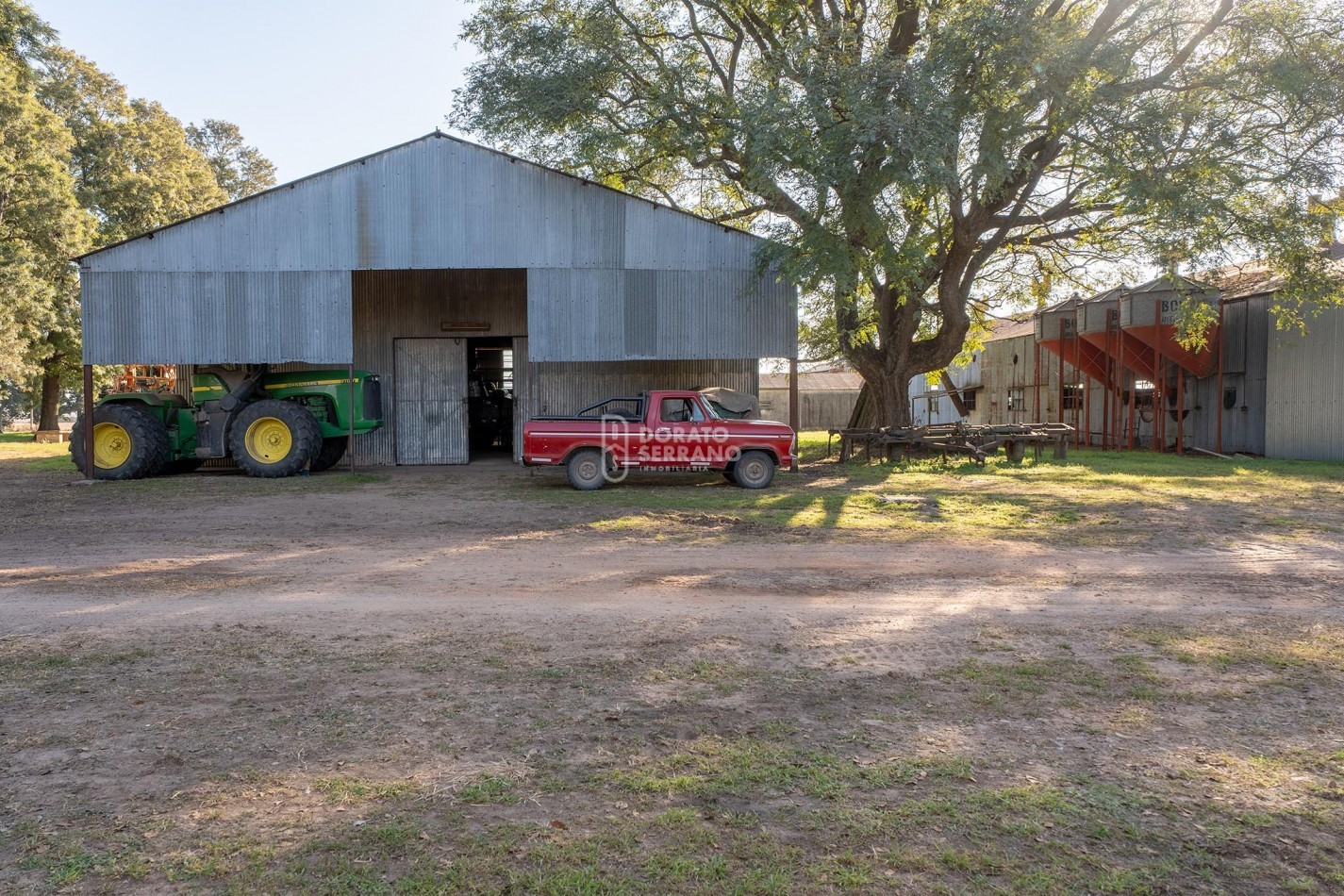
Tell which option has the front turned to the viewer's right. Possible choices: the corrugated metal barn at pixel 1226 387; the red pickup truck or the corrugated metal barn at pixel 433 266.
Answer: the red pickup truck

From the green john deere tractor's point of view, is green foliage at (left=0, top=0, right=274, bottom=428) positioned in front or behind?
behind

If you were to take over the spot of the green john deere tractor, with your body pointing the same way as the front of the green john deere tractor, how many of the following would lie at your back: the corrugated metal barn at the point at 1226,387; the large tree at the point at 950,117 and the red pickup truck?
0

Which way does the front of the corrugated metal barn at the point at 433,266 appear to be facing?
toward the camera

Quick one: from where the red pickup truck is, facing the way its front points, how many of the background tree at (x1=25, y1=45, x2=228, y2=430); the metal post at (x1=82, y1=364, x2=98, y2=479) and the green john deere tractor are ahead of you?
0

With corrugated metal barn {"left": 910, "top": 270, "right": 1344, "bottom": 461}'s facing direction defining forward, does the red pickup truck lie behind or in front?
in front

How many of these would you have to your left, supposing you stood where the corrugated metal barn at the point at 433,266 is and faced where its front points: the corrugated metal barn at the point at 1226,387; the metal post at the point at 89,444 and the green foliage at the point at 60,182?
1

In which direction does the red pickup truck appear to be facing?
to the viewer's right

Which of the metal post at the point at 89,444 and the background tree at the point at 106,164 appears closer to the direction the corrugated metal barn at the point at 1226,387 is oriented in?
the metal post

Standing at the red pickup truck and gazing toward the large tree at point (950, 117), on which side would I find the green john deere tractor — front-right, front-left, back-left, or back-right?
back-left

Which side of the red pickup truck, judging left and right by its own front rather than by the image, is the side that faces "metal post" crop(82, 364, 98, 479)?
back

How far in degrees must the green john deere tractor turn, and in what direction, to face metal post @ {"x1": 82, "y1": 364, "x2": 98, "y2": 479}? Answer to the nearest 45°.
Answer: approximately 135° to its right

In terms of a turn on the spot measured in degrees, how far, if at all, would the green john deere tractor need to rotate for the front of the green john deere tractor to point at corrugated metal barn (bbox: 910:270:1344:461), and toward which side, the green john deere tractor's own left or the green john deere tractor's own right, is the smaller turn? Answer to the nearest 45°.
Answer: approximately 45° to the green john deere tractor's own left

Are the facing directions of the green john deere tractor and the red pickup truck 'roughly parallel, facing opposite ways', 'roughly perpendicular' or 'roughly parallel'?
roughly parallel

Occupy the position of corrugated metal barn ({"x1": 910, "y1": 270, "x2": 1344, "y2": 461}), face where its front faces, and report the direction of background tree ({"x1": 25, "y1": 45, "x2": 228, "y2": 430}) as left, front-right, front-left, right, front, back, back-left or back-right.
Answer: front-right

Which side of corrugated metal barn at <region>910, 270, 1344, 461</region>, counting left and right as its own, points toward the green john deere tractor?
front

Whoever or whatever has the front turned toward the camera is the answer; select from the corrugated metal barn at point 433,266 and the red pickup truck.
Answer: the corrugated metal barn

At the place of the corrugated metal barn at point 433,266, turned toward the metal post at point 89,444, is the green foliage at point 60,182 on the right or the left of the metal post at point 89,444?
right

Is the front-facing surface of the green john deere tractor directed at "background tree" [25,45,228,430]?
no

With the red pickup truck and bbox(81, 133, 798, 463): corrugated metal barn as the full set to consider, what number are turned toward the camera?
1

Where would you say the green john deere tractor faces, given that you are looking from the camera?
facing the viewer and to the right of the viewer
